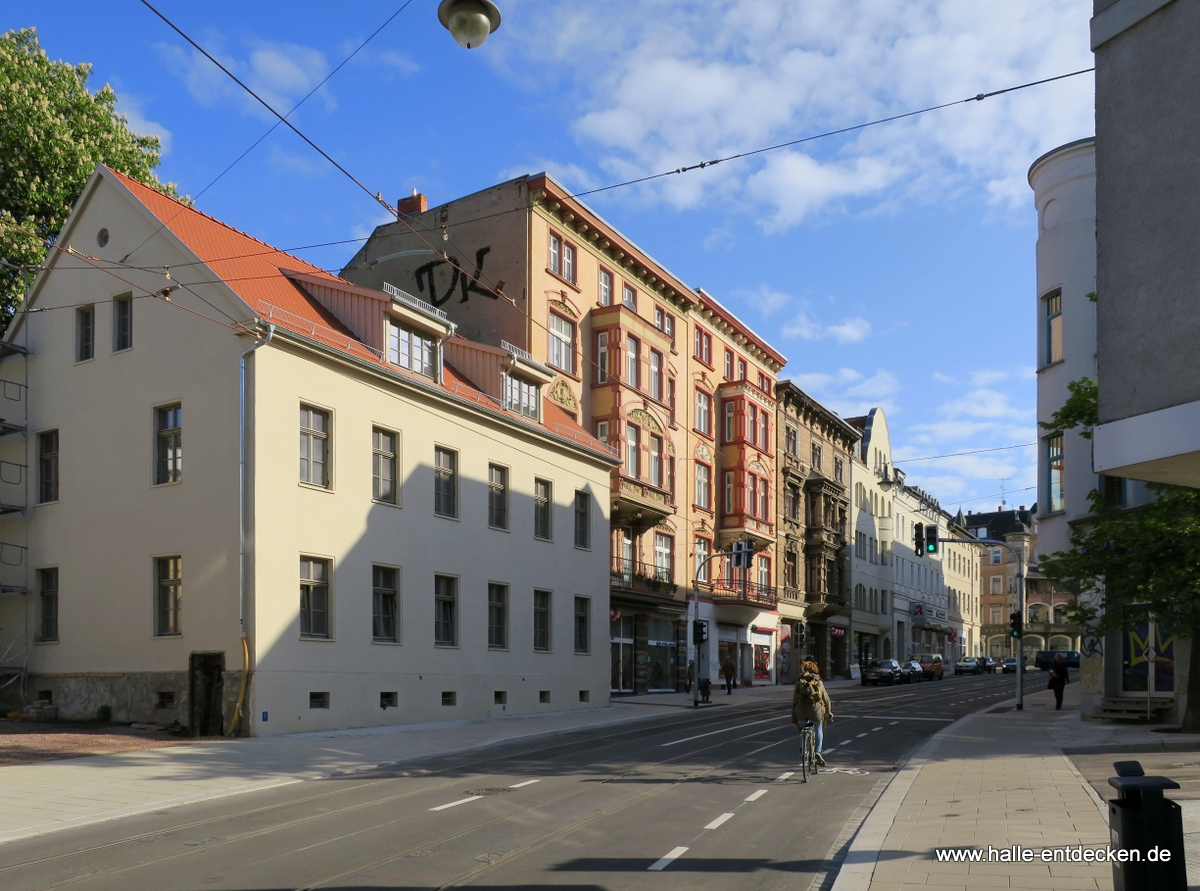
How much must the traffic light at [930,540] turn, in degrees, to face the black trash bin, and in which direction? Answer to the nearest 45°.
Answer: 0° — it already faces it

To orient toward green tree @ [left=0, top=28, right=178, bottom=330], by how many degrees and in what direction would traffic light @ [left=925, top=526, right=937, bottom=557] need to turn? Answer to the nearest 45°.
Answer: approximately 45° to its right

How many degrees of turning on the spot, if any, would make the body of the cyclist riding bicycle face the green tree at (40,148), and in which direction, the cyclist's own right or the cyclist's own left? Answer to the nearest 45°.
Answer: approximately 45° to the cyclist's own left

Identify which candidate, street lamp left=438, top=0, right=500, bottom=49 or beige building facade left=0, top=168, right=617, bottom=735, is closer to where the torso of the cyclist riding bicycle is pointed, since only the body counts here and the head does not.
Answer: the beige building facade

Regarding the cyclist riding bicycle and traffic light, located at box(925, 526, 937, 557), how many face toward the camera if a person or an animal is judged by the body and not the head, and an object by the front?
1

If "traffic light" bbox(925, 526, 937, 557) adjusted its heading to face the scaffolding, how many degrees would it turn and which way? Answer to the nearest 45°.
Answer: approximately 45° to its right

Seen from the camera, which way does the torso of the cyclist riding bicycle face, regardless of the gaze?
away from the camera

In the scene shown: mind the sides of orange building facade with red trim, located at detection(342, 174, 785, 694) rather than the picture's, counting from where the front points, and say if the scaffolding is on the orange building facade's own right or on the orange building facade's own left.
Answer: on the orange building facade's own right

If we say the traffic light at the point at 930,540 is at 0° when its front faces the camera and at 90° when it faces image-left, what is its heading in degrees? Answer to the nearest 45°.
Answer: approximately 0°

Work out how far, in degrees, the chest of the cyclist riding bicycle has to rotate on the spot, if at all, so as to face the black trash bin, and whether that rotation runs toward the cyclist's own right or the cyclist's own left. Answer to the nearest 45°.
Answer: approximately 180°
